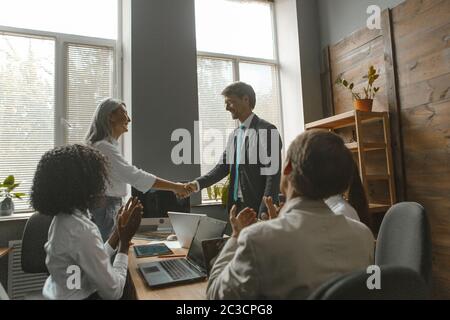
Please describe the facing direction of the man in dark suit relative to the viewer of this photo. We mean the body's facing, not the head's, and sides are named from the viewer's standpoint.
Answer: facing the viewer and to the left of the viewer

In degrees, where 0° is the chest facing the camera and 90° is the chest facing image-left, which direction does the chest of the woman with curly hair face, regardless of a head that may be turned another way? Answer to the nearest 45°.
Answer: approximately 225°

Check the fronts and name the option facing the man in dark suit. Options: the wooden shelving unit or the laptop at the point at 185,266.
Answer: the wooden shelving unit

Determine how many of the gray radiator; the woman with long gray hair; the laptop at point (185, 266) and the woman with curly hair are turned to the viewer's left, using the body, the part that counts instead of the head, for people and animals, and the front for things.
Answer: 1

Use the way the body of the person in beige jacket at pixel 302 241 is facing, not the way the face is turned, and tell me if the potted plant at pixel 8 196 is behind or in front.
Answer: in front

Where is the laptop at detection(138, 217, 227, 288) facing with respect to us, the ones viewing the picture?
facing to the left of the viewer

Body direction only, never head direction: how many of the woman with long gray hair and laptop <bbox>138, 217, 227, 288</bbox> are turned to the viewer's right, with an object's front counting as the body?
1

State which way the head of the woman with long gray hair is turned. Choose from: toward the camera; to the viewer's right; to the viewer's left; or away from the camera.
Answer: to the viewer's right

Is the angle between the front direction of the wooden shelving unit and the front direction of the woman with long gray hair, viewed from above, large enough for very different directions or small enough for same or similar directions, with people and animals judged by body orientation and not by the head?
very different directions

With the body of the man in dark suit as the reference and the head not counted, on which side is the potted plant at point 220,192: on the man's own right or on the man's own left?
on the man's own right

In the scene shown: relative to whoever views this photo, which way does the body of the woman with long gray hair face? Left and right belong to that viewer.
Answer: facing to the right of the viewer

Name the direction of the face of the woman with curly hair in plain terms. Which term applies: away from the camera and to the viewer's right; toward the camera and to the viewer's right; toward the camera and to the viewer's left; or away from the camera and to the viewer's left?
away from the camera and to the viewer's right

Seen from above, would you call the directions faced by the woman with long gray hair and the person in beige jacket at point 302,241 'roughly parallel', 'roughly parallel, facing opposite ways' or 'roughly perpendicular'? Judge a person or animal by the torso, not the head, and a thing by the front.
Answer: roughly perpendicular

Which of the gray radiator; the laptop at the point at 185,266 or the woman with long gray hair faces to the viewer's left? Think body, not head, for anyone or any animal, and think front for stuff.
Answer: the laptop

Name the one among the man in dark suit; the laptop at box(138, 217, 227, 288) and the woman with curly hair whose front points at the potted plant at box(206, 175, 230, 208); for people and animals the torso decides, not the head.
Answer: the woman with curly hair

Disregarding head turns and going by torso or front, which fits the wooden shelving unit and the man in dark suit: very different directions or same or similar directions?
same or similar directions
